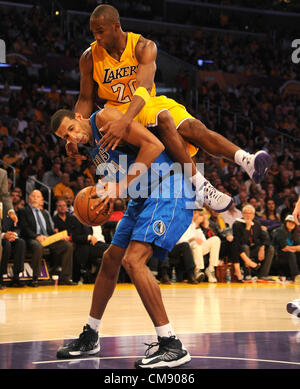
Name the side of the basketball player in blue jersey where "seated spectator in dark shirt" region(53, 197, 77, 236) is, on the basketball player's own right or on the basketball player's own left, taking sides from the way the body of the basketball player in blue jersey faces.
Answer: on the basketball player's own right

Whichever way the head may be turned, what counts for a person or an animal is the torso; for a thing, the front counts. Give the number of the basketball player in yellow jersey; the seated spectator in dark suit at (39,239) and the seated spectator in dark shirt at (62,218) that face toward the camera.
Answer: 3

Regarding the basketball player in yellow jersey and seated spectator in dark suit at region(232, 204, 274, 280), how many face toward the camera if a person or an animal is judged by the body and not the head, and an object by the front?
2

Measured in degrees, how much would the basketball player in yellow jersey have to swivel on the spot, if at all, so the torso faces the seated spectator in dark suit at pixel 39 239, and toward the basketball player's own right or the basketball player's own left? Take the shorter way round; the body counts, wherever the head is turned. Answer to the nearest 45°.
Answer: approximately 180°

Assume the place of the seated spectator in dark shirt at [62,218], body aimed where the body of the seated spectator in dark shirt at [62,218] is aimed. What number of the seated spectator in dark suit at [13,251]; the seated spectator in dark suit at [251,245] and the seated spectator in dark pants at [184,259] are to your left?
2

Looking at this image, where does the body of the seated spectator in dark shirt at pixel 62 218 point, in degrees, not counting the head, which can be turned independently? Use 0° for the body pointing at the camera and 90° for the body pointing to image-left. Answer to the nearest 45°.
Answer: approximately 0°

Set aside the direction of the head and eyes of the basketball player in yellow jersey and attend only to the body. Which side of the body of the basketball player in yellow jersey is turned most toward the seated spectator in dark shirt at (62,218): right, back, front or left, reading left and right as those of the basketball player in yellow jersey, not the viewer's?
back

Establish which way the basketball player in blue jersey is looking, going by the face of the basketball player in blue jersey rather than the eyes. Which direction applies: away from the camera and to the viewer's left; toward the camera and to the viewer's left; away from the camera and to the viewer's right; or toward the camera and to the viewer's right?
toward the camera and to the viewer's left

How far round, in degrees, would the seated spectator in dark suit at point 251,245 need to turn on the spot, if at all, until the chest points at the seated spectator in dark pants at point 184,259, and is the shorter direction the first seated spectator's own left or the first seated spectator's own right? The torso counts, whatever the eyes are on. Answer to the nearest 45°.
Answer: approximately 45° to the first seated spectator's own right

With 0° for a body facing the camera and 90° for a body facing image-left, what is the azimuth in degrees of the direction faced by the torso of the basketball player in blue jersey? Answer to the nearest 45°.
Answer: approximately 45°
